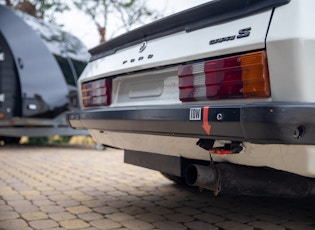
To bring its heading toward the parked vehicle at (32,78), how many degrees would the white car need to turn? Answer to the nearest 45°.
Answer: approximately 90° to its left

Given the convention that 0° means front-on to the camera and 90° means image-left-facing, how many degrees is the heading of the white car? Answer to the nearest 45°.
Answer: approximately 225°
